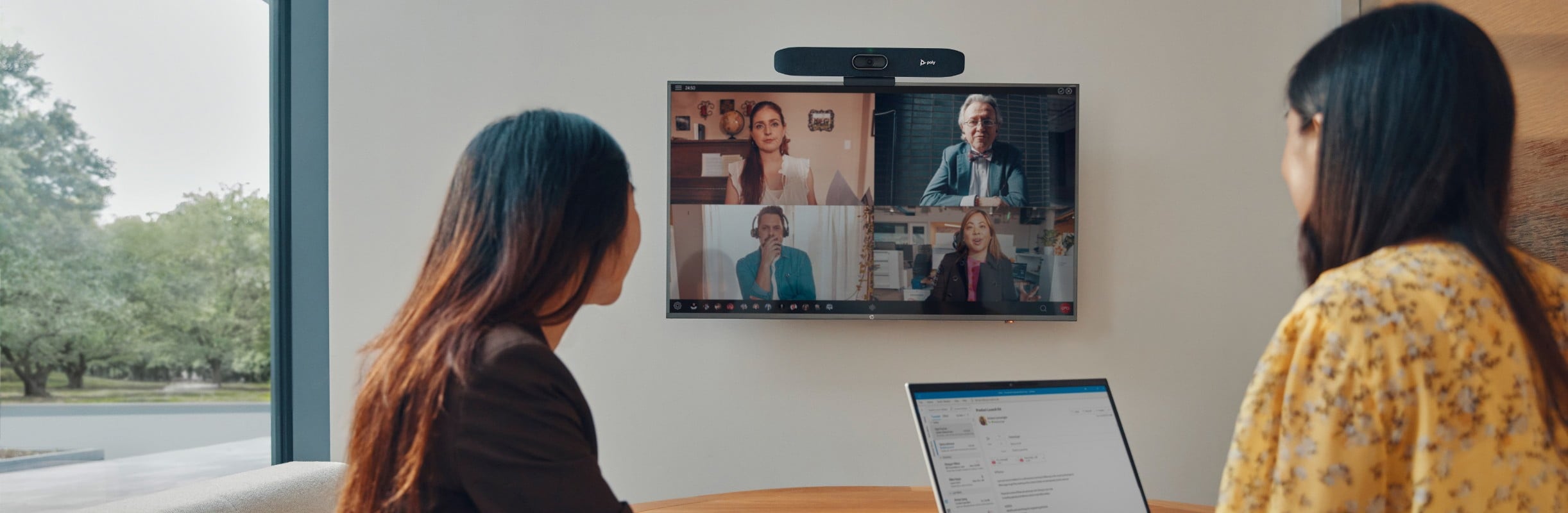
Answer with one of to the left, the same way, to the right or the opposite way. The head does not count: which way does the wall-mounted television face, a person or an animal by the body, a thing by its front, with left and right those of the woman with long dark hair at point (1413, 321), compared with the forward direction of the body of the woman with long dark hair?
the opposite way

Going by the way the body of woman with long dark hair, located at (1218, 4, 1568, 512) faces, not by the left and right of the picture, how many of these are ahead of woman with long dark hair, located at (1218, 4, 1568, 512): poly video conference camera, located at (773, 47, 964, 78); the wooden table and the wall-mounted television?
3

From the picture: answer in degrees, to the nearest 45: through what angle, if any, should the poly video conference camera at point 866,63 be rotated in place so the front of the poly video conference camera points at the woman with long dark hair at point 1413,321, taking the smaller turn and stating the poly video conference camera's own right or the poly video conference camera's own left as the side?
0° — it already faces them

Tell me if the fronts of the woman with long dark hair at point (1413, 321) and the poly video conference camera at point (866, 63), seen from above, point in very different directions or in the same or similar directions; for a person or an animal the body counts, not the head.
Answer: very different directions

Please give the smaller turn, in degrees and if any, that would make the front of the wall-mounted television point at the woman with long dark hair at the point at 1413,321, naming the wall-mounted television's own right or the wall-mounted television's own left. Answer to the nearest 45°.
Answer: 0° — it already faces them

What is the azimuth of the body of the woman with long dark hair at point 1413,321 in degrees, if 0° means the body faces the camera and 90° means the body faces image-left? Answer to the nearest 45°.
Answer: approximately 135°

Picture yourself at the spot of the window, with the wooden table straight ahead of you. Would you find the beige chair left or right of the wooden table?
right

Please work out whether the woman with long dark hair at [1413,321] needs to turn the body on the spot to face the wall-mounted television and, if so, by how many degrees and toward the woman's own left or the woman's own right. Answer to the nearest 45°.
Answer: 0° — they already face it

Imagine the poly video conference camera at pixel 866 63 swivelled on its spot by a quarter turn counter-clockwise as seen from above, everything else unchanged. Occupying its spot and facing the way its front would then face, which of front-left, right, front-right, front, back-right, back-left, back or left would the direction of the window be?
back

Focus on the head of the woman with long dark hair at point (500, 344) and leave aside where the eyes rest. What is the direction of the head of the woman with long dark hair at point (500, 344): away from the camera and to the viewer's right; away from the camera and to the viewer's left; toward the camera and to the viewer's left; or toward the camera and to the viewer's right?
away from the camera and to the viewer's right

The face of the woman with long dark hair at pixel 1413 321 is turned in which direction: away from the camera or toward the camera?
away from the camera
